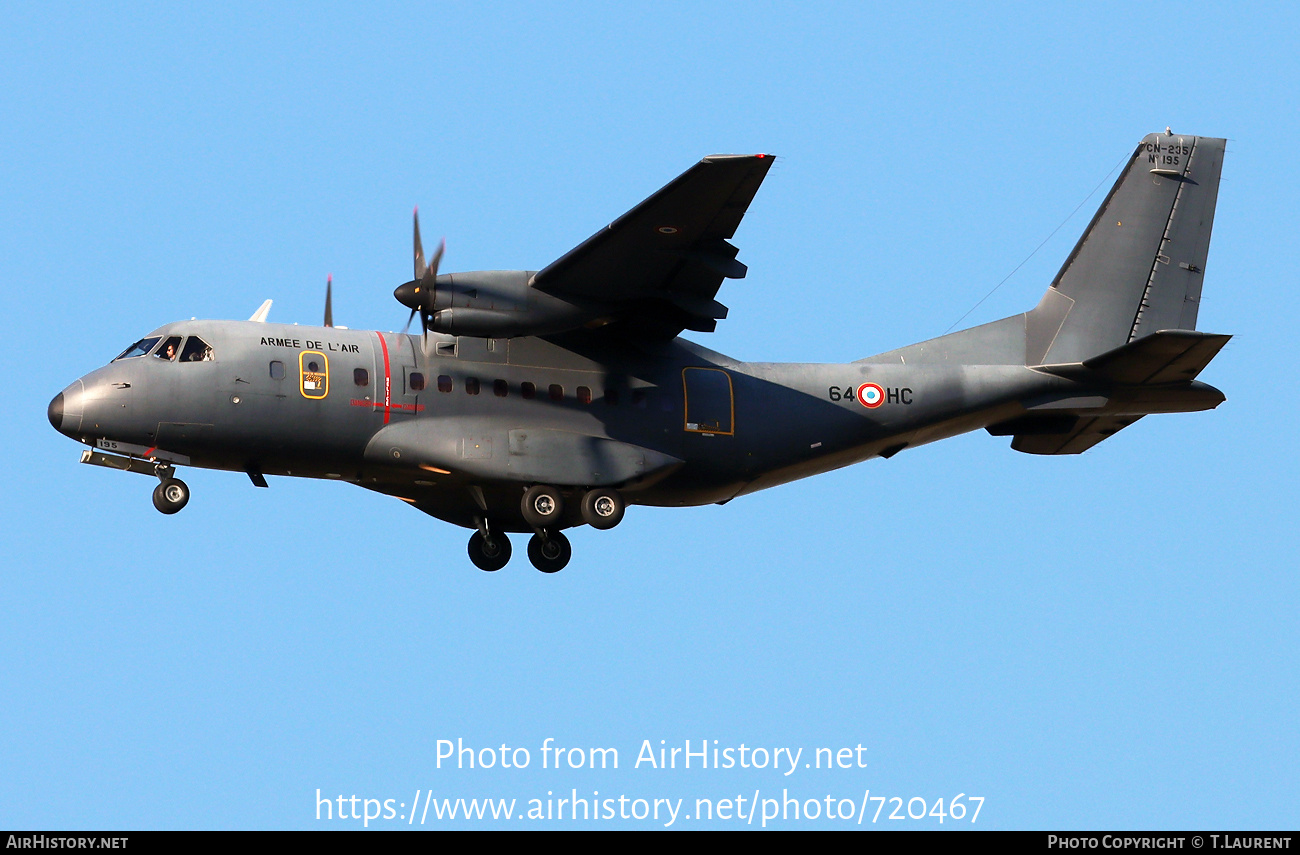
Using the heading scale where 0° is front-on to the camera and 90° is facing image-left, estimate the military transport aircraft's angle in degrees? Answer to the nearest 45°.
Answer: approximately 90°
